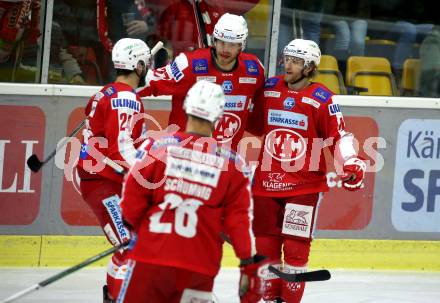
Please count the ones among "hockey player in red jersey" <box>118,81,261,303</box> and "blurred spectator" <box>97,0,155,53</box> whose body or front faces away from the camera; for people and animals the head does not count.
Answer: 1

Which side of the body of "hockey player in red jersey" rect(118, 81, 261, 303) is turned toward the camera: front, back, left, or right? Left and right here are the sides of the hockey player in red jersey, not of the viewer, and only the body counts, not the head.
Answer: back

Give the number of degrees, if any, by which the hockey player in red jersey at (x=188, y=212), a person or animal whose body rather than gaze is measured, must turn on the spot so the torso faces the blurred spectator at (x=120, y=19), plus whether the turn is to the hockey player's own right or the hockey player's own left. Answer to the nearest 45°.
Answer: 0° — they already face them

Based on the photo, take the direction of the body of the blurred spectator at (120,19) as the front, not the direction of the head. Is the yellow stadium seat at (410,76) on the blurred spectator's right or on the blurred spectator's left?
on the blurred spectator's left

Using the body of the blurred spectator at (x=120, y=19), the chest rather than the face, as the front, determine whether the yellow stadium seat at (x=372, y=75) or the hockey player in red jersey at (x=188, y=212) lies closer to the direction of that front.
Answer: the hockey player in red jersey

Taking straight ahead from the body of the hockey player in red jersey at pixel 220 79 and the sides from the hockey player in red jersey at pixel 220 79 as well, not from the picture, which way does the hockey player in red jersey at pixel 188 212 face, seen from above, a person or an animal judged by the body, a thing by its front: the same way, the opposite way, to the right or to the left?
the opposite way

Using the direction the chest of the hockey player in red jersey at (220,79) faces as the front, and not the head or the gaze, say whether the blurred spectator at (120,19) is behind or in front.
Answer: behind

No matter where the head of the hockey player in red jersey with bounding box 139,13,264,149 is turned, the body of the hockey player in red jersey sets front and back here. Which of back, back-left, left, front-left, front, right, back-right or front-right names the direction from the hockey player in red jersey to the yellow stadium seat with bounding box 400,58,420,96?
back-left

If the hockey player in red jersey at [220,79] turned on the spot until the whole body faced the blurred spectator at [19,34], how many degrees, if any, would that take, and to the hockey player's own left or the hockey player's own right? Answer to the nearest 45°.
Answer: approximately 135° to the hockey player's own right

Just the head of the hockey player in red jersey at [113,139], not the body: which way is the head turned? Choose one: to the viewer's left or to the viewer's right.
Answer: to the viewer's right

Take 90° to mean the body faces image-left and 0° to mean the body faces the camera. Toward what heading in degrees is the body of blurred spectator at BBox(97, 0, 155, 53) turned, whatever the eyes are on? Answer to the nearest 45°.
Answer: approximately 0°

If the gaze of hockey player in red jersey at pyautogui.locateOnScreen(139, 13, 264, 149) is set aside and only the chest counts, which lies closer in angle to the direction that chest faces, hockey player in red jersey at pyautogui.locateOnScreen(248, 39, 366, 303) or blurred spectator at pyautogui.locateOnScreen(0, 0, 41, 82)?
the hockey player in red jersey
